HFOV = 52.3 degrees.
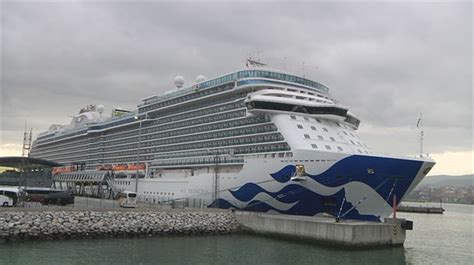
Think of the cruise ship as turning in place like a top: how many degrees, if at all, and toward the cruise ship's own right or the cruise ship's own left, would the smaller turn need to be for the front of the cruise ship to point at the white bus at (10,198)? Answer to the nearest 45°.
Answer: approximately 135° to the cruise ship's own right

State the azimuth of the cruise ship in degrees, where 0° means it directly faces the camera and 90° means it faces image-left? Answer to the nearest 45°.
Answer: approximately 315°
